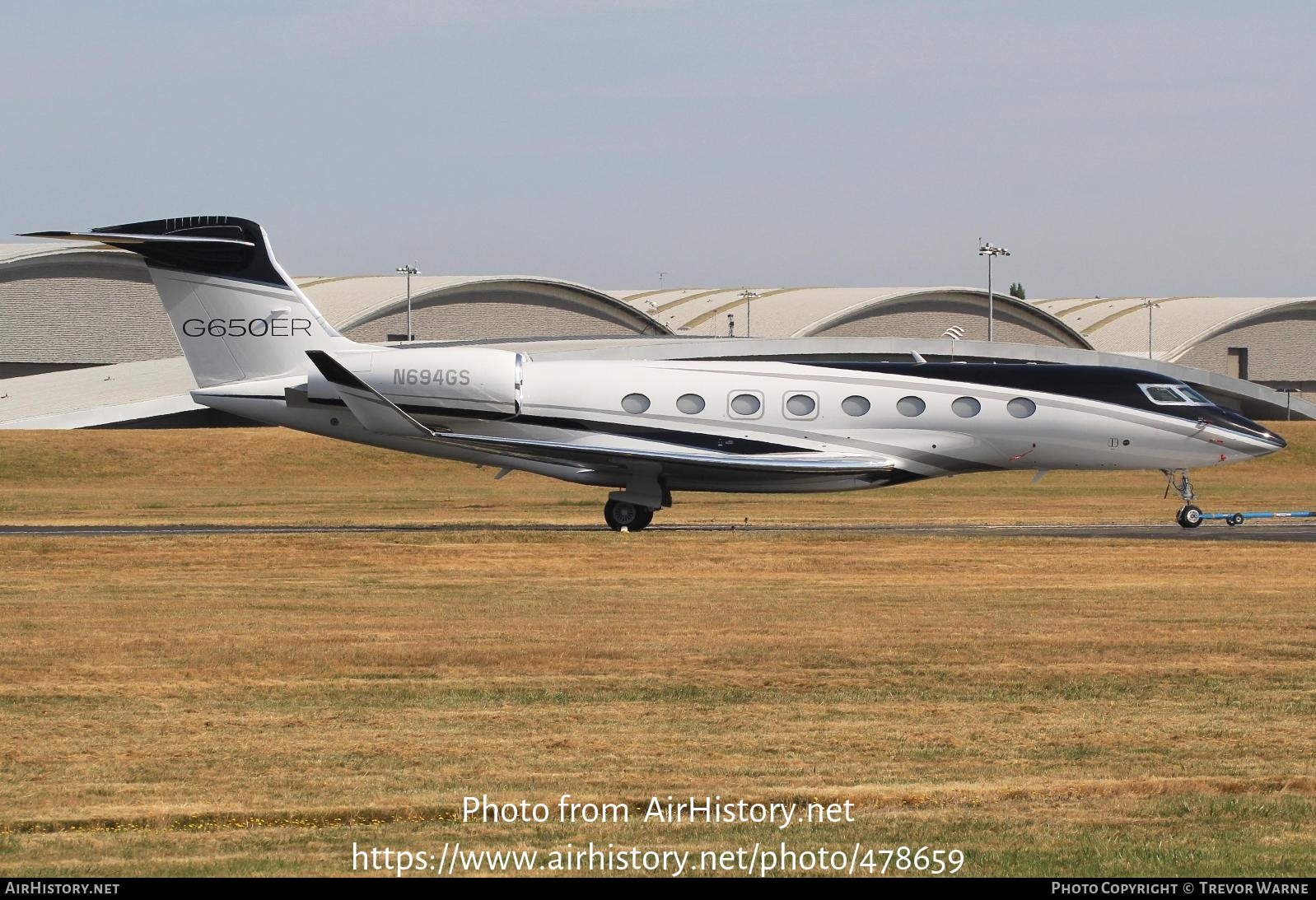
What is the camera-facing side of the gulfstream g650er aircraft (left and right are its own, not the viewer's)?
right
